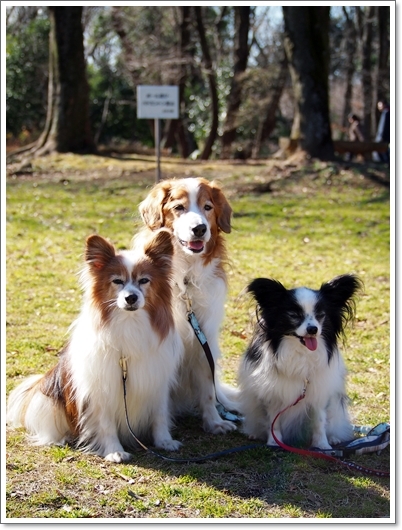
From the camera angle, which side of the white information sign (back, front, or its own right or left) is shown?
front

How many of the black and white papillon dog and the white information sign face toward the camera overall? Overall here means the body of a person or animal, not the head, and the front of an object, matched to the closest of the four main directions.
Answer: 2

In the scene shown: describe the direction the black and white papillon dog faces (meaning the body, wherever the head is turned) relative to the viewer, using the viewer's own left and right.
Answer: facing the viewer

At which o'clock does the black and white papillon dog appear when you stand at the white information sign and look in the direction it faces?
The black and white papillon dog is roughly at 12 o'clock from the white information sign.

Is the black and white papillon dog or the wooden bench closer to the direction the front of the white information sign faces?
the black and white papillon dog

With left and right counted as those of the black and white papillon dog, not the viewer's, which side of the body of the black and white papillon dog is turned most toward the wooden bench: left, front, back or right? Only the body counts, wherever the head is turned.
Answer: back

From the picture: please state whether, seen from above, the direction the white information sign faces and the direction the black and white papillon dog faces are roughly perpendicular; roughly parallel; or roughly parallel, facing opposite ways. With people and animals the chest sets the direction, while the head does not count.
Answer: roughly parallel

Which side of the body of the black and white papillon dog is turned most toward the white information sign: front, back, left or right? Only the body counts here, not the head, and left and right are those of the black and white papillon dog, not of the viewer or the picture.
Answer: back

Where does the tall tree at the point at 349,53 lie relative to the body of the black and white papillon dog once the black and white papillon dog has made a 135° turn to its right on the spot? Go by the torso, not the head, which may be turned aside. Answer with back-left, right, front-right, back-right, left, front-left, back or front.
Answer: front-right

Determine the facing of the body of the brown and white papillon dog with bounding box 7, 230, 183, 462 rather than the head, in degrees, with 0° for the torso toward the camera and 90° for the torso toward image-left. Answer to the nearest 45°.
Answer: approximately 315°

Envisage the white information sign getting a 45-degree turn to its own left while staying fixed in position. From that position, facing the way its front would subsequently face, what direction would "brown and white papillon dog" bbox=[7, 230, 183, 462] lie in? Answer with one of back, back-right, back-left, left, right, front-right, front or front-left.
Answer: front-right
